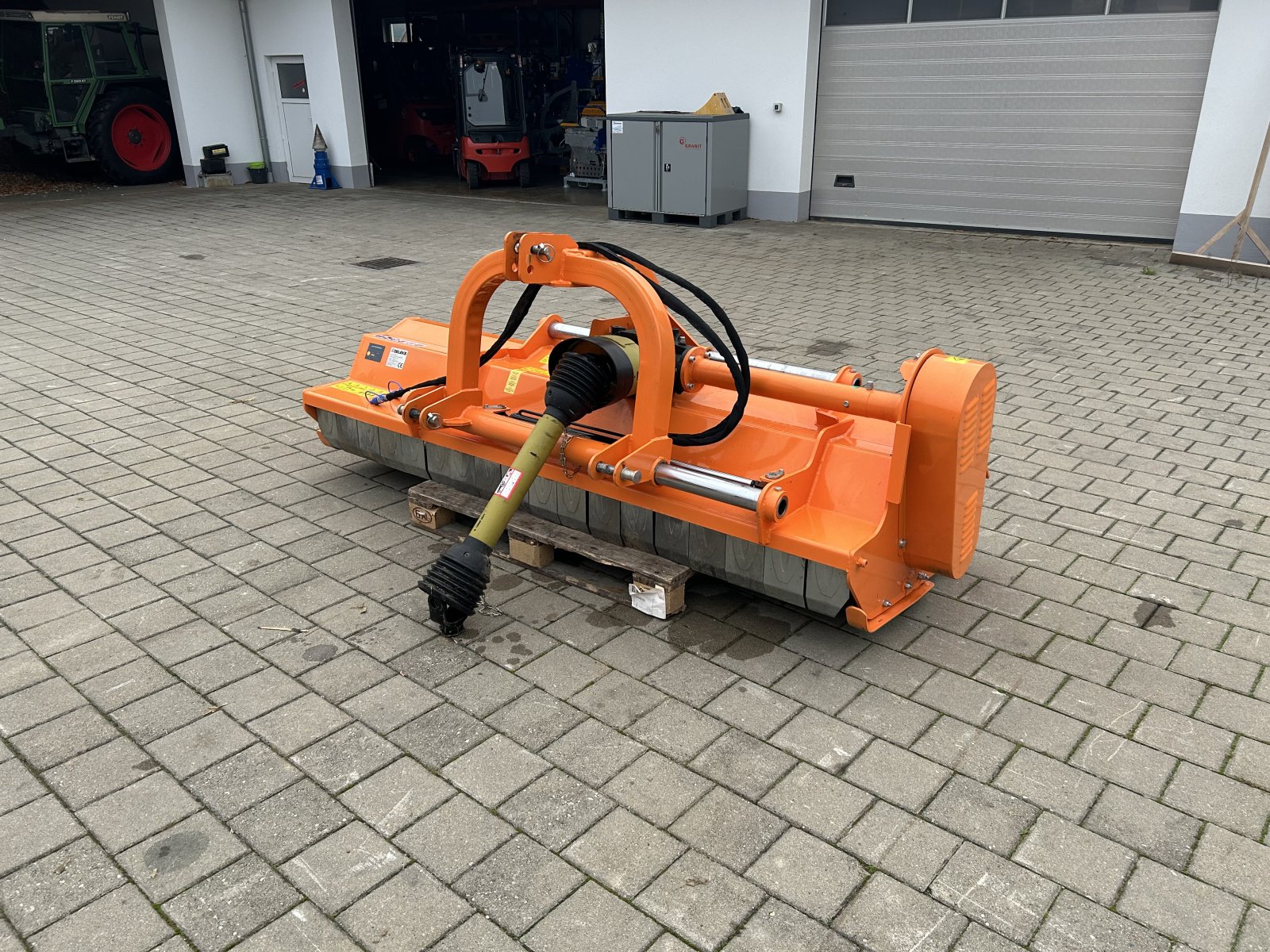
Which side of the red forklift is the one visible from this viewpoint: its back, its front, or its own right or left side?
back

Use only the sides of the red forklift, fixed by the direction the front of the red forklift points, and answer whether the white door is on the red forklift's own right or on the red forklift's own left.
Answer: on the red forklift's own left

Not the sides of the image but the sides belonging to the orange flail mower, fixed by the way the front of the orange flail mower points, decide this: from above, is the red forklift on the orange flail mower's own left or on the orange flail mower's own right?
on the orange flail mower's own right

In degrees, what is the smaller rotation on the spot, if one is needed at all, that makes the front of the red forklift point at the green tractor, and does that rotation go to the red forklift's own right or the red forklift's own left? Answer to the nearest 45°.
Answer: approximately 90° to the red forklift's own left

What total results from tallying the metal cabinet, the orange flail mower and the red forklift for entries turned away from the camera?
1

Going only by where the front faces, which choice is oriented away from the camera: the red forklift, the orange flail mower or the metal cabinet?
the red forklift

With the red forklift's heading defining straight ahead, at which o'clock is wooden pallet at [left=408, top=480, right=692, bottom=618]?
The wooden pallet is roughly at 6 o'clock from the red forklift.

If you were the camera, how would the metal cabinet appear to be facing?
facing the viewer and to the left of the viewer

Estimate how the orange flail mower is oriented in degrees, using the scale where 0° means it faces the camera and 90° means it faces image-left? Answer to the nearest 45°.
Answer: approximately 45°

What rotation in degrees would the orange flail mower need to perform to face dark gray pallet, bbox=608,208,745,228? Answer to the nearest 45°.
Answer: approximately 135° to its right

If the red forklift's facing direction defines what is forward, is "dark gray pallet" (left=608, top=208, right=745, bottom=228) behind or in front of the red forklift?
behind

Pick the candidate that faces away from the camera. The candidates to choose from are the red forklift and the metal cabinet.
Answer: the red forklift

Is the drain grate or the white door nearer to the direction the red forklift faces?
the white door

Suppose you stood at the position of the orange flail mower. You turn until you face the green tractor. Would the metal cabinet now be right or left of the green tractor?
right

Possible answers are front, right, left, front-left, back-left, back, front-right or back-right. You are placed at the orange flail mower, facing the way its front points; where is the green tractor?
right

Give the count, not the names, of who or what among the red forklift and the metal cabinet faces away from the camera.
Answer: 1
